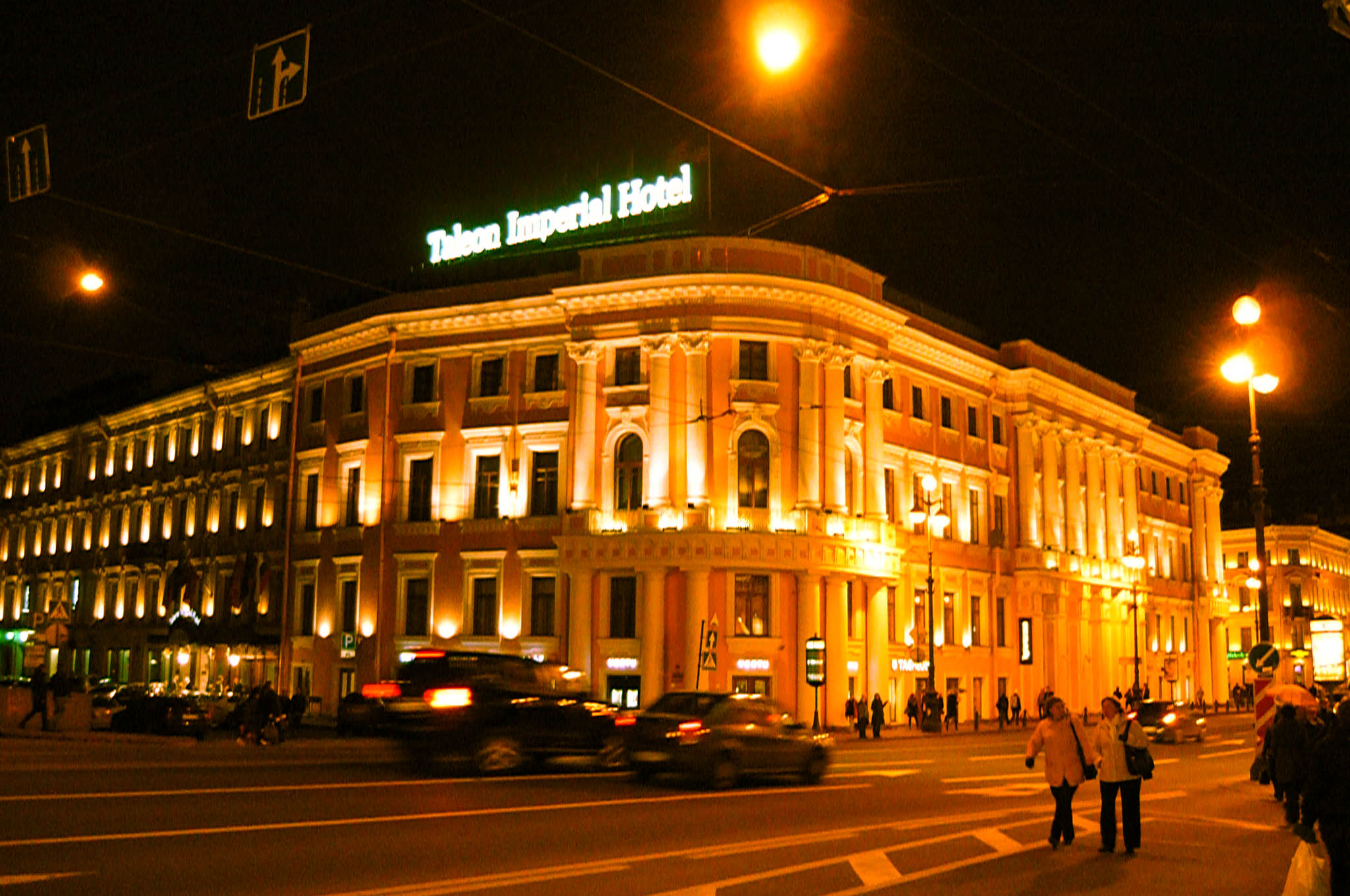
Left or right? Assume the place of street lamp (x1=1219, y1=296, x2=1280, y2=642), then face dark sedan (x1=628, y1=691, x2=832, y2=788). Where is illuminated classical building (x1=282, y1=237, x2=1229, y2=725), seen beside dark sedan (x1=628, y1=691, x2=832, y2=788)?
right

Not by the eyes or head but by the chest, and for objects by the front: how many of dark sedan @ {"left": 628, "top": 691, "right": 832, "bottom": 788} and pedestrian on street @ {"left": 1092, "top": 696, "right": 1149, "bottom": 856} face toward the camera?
1

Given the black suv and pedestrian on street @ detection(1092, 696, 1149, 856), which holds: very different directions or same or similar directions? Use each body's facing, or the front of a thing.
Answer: very different directions

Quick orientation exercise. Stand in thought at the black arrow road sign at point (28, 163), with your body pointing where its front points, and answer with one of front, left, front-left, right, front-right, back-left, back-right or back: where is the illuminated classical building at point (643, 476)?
back

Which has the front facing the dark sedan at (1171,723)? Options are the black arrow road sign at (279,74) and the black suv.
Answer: the black suv

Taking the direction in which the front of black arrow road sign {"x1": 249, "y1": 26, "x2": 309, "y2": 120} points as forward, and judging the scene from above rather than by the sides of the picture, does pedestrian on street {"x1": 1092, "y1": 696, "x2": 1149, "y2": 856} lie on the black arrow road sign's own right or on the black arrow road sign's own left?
on the black arrow road sign's own left

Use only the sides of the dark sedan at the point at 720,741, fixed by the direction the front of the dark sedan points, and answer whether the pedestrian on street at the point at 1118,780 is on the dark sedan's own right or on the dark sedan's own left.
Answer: on the dark sedan's own right
